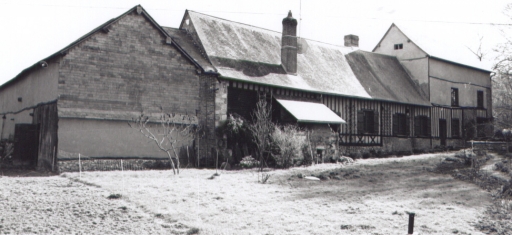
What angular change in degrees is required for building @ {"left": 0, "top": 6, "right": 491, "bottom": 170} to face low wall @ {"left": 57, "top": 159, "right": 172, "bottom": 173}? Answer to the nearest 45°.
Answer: approximately 90° to its right

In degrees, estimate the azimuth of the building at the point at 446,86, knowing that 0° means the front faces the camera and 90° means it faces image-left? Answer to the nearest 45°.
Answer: approximately 315°

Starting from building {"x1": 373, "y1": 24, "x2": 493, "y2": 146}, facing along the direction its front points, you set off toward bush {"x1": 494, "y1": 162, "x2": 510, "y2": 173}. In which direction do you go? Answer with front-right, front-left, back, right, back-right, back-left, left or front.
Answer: front-right

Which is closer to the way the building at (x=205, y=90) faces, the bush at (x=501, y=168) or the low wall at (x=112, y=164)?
the bush

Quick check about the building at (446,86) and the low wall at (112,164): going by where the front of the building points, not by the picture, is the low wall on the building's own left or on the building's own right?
on the building's own right

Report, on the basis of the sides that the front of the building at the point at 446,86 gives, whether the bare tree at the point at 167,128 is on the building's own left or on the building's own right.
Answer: on the building's own right

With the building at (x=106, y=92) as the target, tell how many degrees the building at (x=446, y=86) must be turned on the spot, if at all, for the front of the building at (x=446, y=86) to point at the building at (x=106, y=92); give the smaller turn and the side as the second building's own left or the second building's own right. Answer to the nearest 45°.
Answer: approximately 90° to the second building's own right
